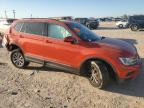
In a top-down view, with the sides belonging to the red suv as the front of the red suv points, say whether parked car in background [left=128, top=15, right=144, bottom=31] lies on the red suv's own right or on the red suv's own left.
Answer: on the red suv's own left

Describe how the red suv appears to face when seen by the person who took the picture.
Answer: facing the viewer and to the right of the viewer
